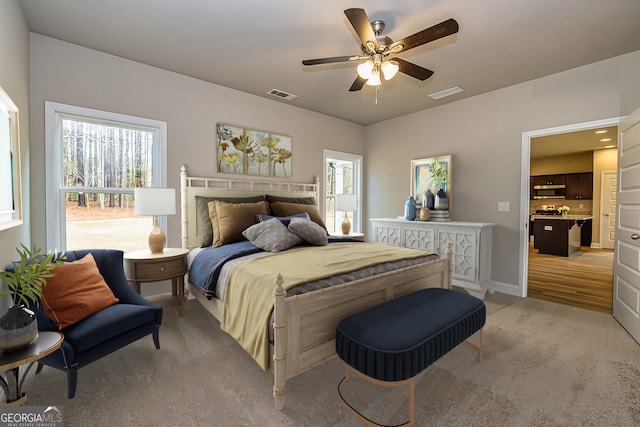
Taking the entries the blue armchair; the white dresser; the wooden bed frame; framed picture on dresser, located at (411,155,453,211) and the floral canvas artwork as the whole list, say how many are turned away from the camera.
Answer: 0

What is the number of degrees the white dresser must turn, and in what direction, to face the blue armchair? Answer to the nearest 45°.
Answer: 0° — it already faces it

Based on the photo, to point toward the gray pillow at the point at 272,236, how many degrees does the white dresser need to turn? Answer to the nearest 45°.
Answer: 0° — it already faces it

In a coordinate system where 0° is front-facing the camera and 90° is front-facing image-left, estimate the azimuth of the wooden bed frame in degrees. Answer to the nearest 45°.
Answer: approximately 315°

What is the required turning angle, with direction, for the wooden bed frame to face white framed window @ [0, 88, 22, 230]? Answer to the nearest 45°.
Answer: approximately 135° to its right

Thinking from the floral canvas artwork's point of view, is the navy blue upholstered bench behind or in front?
in front

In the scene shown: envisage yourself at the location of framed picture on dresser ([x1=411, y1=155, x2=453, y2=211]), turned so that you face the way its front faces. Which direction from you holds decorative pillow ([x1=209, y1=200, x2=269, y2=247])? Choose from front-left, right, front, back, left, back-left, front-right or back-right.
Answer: front

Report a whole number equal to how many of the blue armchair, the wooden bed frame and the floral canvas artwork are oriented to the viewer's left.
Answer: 0

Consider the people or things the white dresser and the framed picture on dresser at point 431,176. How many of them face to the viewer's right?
0

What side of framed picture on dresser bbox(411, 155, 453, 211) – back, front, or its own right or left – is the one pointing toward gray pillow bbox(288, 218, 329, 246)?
front

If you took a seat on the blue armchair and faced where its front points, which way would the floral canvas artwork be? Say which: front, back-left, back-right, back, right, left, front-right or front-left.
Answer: left

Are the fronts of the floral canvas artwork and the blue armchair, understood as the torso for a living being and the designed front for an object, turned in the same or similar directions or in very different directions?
same or similar directions

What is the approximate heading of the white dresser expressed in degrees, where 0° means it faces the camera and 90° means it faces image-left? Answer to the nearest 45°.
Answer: approximately 45°

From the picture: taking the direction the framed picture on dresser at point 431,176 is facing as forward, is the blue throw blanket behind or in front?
in front

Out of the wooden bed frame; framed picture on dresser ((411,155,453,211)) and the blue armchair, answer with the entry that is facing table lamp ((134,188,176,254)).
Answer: the framed picture on dresser

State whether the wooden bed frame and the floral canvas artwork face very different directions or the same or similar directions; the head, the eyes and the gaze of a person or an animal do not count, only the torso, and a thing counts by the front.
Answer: same or similar directions

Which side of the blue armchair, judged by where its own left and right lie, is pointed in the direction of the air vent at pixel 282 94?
left

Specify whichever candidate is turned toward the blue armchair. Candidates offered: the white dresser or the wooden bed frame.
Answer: the white dresser
